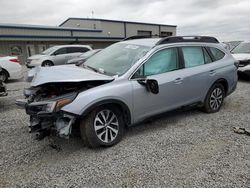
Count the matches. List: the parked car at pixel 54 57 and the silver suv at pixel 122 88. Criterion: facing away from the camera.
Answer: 0

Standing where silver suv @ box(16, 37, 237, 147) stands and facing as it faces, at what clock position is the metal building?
The metal building is roughly at 4 o'clock from the silver suv.

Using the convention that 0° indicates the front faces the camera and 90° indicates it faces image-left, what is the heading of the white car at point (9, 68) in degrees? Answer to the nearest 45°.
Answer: approximately 135°

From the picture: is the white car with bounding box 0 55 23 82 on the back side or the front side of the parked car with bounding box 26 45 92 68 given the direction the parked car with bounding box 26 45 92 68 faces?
on the front side

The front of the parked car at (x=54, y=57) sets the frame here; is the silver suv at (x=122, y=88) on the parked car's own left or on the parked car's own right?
on the parked car's own left

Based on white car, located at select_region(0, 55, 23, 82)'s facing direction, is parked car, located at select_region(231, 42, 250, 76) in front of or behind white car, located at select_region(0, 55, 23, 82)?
behind

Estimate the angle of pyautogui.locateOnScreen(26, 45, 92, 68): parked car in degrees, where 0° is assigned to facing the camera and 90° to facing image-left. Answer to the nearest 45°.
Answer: approximately 45°
